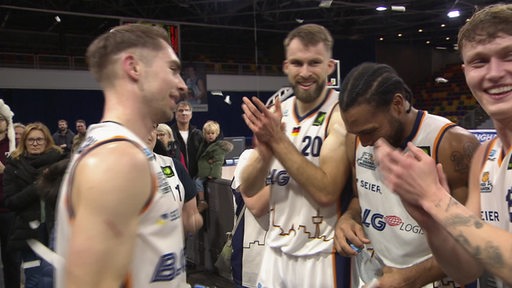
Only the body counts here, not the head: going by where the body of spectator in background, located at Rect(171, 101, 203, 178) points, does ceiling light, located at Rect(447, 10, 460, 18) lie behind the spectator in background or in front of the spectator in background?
behind

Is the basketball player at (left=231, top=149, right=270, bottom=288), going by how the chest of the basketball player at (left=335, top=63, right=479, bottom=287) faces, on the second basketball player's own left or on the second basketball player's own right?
on the second basketball player's own right

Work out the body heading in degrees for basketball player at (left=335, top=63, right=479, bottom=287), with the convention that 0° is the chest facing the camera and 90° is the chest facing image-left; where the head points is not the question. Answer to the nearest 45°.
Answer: approximately 45°

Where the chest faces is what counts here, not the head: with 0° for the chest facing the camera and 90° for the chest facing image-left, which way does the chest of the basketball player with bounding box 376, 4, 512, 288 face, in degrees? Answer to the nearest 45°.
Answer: approximately 45°

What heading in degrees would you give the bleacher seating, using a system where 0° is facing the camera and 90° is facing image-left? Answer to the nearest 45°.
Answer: approximately 45°

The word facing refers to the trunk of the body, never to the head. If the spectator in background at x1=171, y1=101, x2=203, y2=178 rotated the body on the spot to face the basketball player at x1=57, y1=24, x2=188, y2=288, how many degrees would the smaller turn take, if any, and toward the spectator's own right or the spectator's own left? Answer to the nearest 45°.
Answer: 0° — they already face them

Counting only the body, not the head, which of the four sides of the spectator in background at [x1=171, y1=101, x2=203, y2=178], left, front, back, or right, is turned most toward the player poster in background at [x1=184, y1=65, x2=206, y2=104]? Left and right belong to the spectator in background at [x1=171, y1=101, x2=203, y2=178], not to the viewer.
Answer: back
